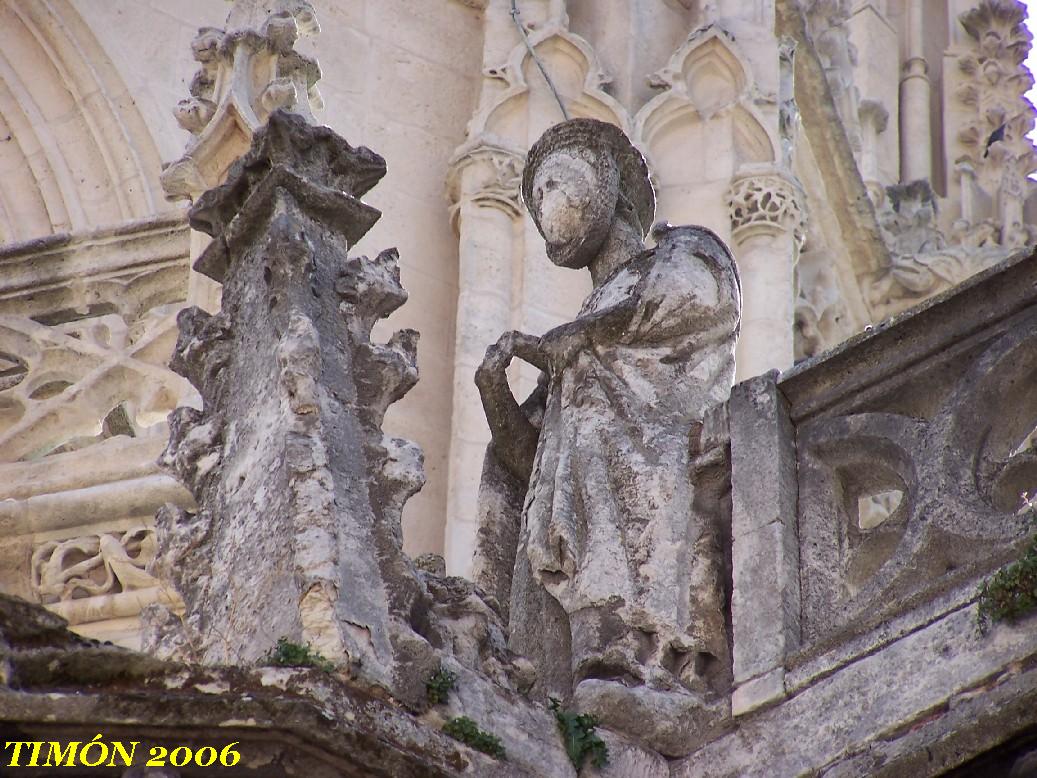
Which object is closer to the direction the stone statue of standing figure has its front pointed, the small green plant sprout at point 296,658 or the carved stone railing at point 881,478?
the small green plant sprout

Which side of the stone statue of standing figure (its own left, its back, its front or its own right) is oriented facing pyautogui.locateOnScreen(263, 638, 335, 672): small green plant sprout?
front

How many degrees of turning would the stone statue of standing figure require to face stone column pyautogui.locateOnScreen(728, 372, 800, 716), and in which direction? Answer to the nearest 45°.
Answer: approximately 90° to its left

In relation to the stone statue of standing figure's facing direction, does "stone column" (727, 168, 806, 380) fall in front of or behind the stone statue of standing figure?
behind

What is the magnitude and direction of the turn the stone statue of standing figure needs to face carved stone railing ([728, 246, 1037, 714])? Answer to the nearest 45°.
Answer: approximately 90° to its left

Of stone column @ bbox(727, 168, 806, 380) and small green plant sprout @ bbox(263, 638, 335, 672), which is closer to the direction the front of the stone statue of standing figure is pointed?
the small green plant sprout

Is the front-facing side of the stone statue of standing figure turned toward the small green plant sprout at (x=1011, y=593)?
no

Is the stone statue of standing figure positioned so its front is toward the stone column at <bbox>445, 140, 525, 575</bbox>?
no

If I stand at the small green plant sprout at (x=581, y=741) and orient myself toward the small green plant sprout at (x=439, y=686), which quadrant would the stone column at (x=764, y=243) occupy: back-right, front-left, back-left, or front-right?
back-right
